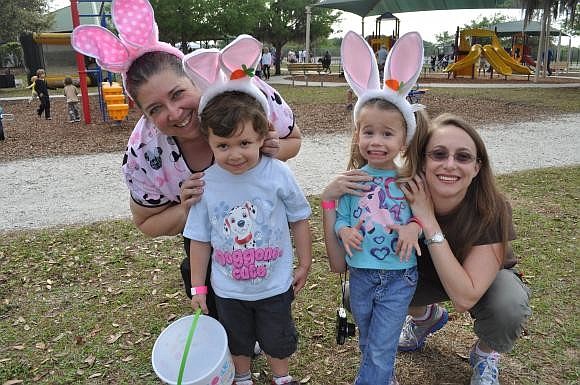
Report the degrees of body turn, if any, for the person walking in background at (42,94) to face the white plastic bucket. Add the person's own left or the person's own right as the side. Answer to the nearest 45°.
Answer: approximately 45° to the person's own right

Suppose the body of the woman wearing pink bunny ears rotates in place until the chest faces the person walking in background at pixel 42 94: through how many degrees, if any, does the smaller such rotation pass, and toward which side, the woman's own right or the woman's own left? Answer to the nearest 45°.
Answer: approximately 180°

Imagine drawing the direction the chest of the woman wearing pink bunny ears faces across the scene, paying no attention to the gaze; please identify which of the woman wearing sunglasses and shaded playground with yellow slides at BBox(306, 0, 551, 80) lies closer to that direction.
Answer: the woman wearing sunglasses

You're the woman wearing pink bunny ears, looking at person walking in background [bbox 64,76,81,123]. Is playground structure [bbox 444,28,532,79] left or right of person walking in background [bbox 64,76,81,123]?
right

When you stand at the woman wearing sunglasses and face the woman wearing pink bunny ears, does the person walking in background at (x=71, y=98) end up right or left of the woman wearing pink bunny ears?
right

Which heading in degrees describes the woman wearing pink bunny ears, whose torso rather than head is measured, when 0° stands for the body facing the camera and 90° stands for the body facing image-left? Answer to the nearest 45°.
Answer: approximately 0°

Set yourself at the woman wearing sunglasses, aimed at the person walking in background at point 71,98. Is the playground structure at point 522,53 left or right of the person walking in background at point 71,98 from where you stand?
right

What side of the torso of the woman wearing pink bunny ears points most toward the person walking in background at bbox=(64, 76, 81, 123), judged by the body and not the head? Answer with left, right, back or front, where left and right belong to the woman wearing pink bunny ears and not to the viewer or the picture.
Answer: back

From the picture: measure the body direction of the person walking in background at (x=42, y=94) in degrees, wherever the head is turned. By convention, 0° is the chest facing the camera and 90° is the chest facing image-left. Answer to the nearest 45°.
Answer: approximately 315°

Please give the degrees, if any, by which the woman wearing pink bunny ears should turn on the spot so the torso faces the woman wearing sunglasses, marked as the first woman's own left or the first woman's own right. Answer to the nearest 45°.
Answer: approximately 90° to the first woman's own left

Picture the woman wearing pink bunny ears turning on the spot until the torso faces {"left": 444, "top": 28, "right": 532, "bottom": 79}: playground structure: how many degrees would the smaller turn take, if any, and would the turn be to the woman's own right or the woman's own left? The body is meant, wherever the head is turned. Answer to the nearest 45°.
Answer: approximately 135° to the woman's own left

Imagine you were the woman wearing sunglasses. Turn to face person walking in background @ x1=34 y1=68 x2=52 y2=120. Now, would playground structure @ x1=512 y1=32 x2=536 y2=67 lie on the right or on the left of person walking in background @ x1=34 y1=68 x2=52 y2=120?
right

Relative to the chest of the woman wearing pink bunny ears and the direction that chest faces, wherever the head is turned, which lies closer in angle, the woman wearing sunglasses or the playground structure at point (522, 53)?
the woman wearing sunglasses
